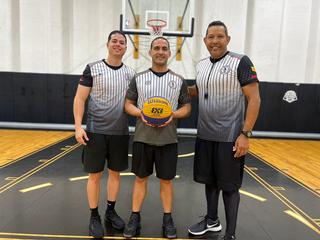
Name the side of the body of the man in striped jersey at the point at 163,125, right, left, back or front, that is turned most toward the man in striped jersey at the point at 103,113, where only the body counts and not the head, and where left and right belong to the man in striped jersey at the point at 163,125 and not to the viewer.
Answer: right

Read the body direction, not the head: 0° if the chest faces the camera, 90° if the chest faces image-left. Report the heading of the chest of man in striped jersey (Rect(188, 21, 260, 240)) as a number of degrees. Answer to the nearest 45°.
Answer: approximately 45°

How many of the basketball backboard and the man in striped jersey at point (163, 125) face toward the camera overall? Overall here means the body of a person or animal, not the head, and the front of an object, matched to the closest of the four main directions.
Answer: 2

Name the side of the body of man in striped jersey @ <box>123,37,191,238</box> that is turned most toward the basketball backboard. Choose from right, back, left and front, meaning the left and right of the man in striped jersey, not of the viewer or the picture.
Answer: back

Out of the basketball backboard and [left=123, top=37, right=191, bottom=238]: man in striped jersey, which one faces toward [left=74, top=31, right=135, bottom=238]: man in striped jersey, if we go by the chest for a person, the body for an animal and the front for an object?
the basketball backboard

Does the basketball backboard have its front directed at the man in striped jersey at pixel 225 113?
yes

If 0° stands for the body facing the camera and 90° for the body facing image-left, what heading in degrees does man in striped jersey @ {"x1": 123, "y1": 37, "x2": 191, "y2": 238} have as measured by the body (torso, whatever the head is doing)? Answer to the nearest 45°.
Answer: approximately 0°
